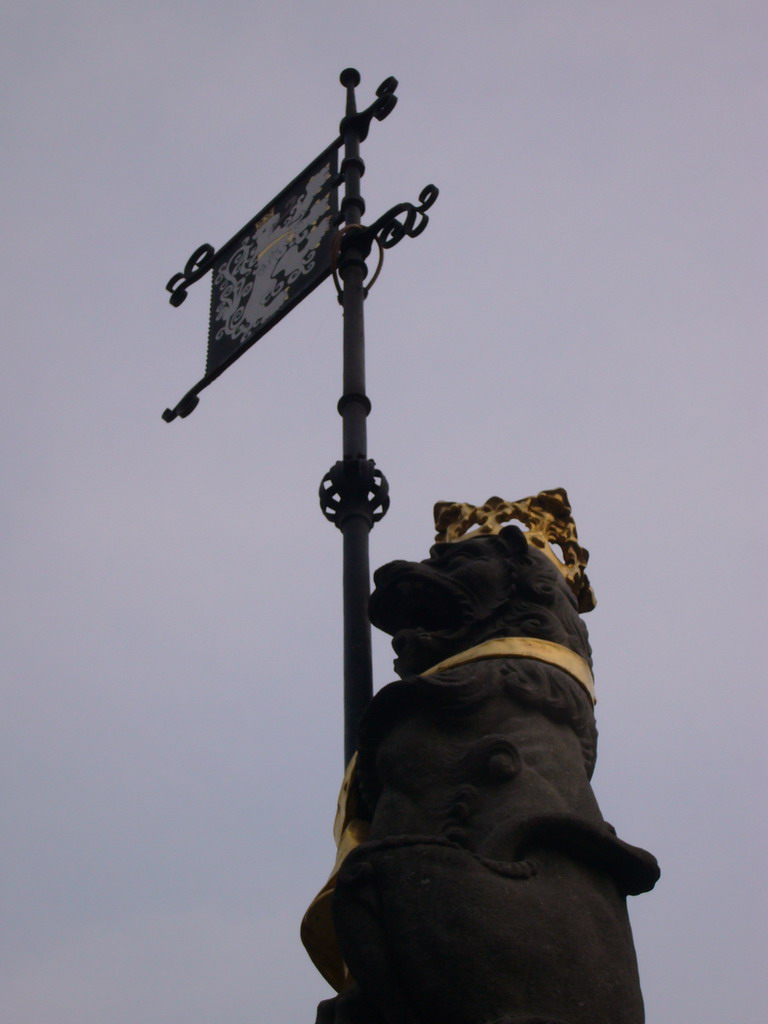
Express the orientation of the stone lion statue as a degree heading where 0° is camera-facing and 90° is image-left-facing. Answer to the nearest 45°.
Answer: approximately 90°
